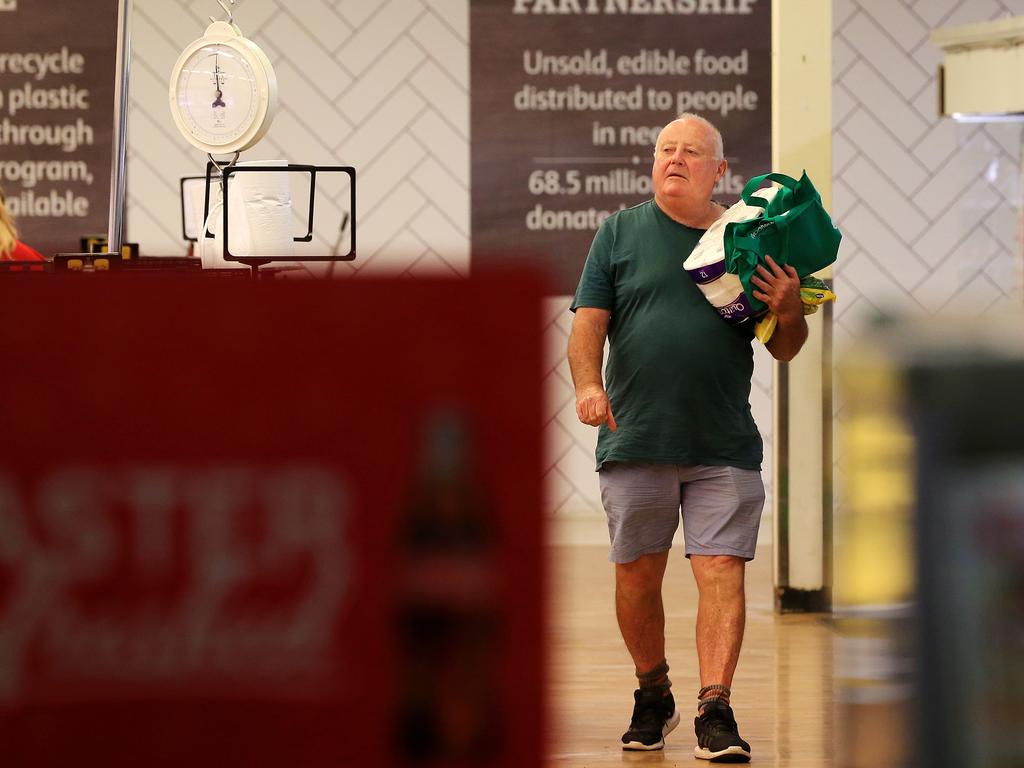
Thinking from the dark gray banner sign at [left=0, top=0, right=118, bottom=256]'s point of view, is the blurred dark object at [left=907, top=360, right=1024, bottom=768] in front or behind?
in front

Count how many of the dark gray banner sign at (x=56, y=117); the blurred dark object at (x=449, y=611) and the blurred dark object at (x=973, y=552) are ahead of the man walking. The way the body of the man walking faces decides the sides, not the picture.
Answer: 2

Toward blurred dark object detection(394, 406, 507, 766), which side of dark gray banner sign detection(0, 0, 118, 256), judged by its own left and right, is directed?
front

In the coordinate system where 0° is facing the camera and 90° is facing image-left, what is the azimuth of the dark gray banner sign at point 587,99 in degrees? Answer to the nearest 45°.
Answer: approximately 0°

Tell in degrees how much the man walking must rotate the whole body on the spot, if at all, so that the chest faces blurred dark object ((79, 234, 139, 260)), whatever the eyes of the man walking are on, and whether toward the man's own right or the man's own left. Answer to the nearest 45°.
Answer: approximately 90° to the man's own right

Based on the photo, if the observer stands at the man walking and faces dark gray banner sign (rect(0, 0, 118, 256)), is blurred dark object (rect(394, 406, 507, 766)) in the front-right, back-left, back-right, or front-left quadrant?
back-left

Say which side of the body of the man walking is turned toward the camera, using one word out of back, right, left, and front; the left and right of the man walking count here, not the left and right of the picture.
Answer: front

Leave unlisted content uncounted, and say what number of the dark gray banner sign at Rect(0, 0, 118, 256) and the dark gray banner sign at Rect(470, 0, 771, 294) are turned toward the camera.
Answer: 2

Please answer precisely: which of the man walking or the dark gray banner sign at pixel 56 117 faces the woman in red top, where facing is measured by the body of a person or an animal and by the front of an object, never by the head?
the dark gray banner sign

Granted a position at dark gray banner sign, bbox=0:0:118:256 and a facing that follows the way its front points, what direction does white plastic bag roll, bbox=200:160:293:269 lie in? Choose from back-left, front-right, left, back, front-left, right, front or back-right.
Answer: front

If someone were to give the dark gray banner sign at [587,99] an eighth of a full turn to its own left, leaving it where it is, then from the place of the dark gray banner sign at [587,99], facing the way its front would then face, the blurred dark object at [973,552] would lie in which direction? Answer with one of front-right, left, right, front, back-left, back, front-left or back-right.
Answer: front-right

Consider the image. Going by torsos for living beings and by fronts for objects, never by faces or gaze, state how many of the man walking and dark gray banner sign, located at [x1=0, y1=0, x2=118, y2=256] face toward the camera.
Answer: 2

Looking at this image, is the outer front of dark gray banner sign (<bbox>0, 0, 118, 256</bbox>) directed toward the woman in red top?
yes

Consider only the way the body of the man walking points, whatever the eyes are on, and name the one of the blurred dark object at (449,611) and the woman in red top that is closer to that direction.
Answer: the blurred dark object

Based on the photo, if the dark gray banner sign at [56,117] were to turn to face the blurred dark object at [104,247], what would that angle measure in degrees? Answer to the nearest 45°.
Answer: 0° — it already faces it

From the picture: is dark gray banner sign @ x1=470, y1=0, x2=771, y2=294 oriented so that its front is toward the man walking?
yes

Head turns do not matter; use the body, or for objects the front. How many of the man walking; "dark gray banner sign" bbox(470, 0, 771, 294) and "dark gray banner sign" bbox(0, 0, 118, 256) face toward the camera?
3
